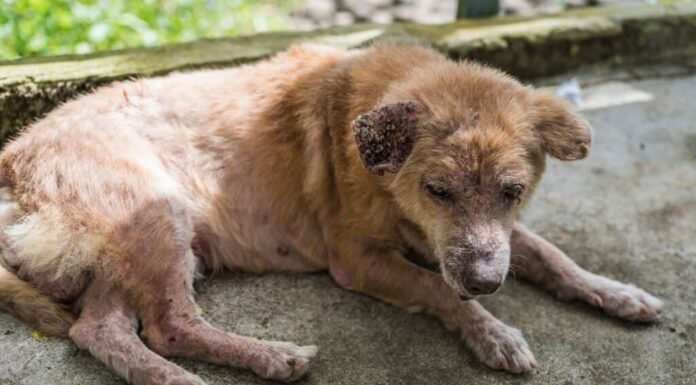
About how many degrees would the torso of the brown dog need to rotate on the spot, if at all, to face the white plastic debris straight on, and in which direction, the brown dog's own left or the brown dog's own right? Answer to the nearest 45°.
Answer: approximately 90° to the brown dog's own left

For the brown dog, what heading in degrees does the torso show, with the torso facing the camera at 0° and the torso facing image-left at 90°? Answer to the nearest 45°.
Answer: approximately 315°
